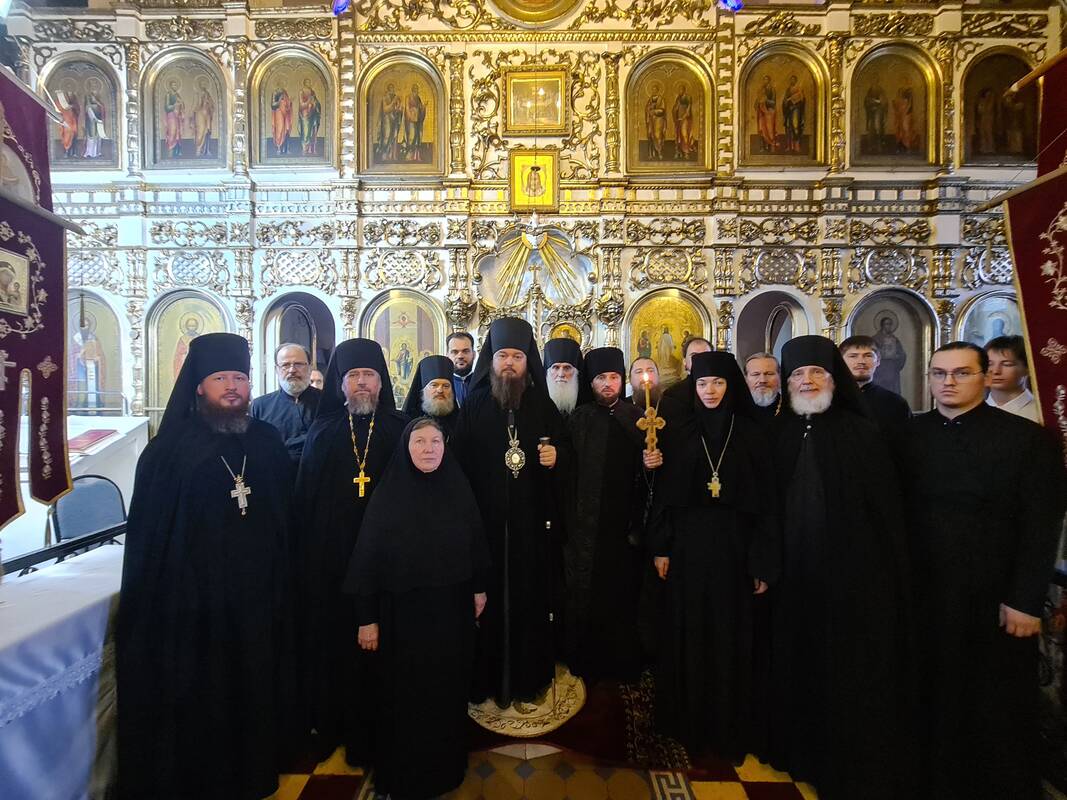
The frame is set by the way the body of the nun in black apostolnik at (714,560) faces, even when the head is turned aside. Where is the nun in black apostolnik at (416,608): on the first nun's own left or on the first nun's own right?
on the first nun's own right

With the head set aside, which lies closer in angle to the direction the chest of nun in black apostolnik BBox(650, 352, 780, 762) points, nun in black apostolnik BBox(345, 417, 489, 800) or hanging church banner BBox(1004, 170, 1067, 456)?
the nun in black apostolnik

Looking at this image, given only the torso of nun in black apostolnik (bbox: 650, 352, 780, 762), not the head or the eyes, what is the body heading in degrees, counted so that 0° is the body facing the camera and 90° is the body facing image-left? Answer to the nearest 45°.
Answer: approximately 0°

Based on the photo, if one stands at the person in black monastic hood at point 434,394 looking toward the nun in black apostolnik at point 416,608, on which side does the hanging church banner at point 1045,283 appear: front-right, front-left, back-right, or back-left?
front-left

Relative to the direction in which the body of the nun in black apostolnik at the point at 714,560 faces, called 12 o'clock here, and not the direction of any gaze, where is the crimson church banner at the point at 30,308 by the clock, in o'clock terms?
The crimson church banner is roughly at 2 o'clock from the nun in black apostolnik.

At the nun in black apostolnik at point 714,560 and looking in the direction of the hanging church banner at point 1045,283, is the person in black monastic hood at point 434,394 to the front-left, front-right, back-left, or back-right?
back-left

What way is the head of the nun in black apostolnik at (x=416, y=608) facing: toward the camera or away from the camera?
toward the camera

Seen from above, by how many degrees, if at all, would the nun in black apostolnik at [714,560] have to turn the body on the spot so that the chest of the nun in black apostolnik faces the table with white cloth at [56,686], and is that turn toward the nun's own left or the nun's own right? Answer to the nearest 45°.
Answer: approximately 45° to the nun's own right

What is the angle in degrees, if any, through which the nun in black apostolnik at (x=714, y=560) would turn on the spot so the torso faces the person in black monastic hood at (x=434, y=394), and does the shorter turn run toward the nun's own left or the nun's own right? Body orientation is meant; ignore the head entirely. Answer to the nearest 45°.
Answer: approximately 90° to the nun's own right

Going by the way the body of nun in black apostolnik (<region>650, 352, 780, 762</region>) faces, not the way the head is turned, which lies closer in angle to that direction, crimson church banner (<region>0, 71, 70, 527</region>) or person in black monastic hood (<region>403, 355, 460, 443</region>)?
the crimson church banner

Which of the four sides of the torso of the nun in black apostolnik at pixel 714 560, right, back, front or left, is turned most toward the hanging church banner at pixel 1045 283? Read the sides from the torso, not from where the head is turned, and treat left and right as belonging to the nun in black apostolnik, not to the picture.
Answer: left
